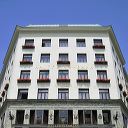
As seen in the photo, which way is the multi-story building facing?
toward the camera
